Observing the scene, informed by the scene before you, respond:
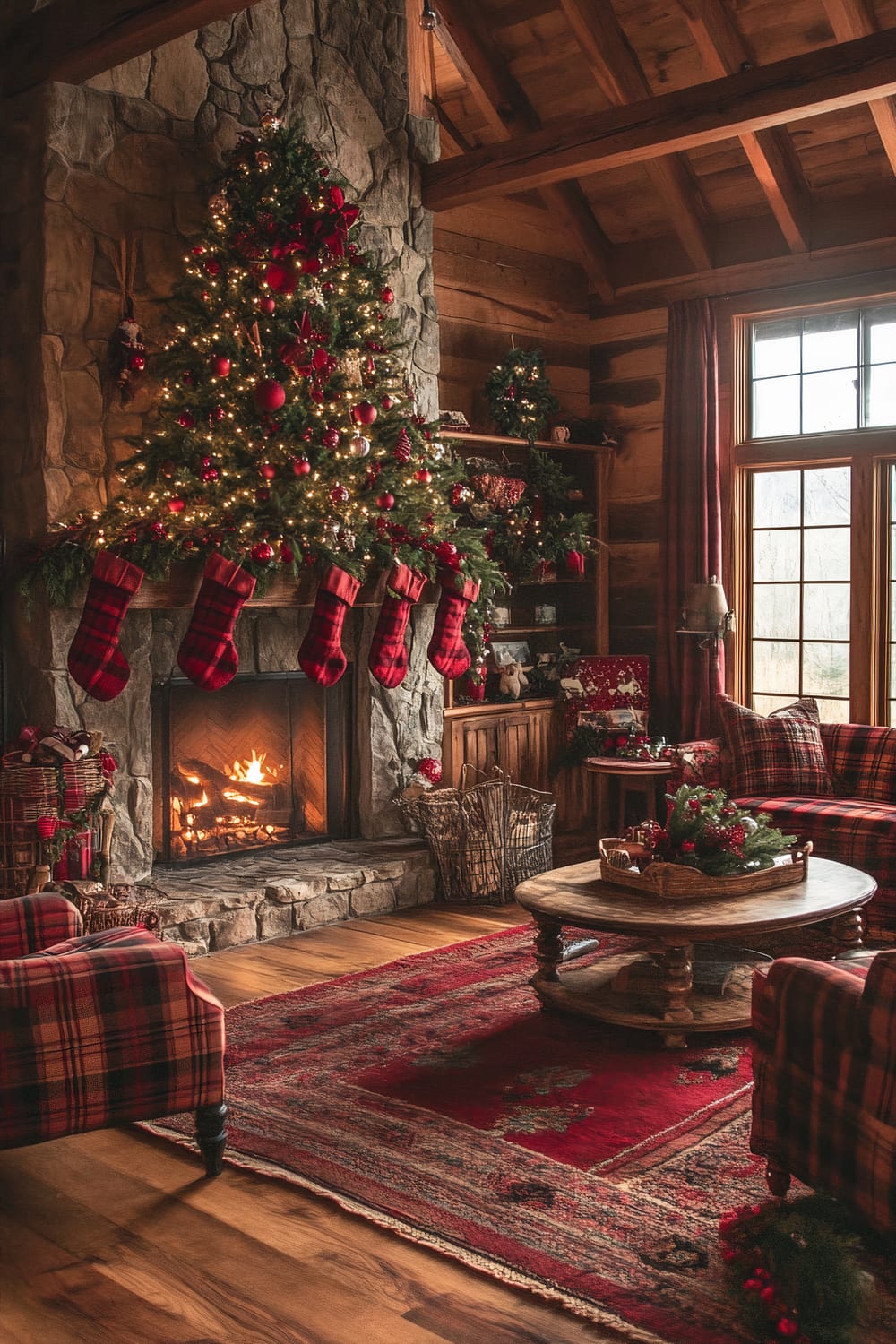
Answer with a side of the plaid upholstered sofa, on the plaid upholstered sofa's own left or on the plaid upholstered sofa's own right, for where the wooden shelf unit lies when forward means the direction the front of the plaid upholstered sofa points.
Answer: on the plaid upholstered sofa's own right

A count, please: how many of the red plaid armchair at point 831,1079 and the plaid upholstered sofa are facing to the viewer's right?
0

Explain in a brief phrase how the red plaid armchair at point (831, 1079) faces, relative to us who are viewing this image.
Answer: facing away from the viewer and to the left of the viewer

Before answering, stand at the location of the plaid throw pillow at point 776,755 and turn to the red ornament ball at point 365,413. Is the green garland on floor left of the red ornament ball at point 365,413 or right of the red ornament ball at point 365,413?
left

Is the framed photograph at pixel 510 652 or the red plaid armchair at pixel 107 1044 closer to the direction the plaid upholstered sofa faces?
the red plaid armchair

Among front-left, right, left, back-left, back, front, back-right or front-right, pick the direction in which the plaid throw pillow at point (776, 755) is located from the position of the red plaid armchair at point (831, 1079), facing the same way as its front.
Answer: front-right

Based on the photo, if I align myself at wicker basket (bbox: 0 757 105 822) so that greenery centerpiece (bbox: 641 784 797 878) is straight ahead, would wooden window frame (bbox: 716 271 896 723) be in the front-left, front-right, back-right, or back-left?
front-left

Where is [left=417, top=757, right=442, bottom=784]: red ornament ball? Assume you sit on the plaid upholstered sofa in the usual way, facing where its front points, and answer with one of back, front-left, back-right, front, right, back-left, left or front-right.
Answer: front-right

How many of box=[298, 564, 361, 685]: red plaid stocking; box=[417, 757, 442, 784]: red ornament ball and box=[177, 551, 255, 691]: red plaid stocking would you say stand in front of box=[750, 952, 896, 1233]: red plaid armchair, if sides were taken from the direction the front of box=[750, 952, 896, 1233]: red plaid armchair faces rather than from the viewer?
3

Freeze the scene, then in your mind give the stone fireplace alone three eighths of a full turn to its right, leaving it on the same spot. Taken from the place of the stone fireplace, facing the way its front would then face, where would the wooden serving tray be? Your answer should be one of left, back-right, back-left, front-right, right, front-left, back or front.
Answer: back-left

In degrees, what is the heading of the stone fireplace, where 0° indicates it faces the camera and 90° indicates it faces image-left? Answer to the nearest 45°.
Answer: approximately 315°

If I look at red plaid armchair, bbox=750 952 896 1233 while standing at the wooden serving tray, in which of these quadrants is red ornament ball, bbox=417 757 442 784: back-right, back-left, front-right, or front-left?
back-right

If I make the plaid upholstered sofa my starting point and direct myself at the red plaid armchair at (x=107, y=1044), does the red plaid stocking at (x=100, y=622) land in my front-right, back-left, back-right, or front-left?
front-right

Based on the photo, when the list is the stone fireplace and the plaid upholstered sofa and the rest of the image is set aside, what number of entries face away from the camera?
0
